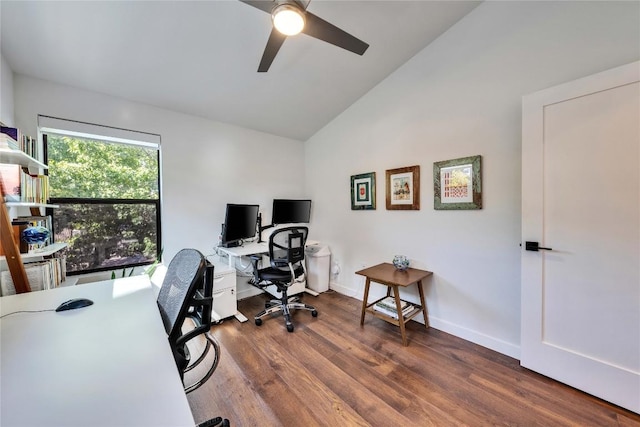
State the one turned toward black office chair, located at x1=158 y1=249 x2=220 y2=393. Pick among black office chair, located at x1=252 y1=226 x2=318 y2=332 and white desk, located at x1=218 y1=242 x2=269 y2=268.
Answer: the white desk

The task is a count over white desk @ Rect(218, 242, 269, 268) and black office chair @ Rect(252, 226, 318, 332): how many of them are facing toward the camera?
1

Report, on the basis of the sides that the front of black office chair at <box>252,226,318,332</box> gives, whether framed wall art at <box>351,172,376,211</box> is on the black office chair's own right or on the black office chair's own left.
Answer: on the black office chair's own right

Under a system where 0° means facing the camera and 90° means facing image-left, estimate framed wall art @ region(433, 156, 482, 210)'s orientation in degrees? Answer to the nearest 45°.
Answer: approximately 45°

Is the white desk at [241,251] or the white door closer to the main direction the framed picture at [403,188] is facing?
the white desk

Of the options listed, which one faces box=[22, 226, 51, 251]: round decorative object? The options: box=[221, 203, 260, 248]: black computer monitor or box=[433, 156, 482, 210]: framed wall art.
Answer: the framed wall art

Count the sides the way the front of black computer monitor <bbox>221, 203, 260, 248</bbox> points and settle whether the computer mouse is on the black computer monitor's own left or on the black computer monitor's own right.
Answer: on the black computer monitor's own right

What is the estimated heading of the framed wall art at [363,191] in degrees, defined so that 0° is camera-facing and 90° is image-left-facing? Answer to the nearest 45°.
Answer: approximately 45°

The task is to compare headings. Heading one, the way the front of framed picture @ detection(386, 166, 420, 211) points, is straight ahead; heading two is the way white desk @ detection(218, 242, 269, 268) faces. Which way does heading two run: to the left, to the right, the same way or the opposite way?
to the left
